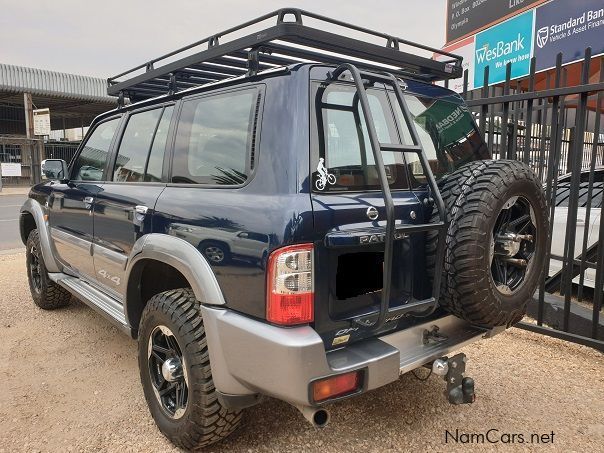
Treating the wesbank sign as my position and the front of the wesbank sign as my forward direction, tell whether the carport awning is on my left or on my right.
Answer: on my right

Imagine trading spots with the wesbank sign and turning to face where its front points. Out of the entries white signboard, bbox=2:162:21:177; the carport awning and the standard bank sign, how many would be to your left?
1

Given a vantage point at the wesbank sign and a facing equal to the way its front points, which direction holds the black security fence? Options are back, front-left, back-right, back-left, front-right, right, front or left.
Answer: front-left

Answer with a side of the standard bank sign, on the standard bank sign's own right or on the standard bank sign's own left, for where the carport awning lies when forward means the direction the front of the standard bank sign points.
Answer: on the standard bank sign's own right

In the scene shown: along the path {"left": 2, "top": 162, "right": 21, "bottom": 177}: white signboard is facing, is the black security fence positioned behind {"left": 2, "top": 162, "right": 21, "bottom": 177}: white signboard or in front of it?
in front

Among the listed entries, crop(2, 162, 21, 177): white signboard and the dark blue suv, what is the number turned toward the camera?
1

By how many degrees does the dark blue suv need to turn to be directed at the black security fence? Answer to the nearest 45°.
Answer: approximately 90° to its right

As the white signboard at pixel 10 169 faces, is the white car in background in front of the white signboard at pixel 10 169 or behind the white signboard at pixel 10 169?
in front

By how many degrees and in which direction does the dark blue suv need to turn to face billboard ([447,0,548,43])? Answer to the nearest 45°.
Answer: approximately 90° to its right

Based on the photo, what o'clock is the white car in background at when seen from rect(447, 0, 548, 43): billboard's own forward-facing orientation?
The white car in background is roughly at 10 o'clock from the billboard.

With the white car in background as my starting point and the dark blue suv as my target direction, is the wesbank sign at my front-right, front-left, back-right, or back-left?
back-right

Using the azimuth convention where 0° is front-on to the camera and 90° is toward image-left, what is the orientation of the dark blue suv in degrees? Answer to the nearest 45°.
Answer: approximately 135°

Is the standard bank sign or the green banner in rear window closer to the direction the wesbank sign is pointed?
the green banner in rear window
